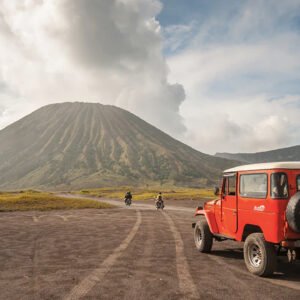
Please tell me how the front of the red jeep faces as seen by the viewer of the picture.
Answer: facing away from the viewer and to the left of the viewer
